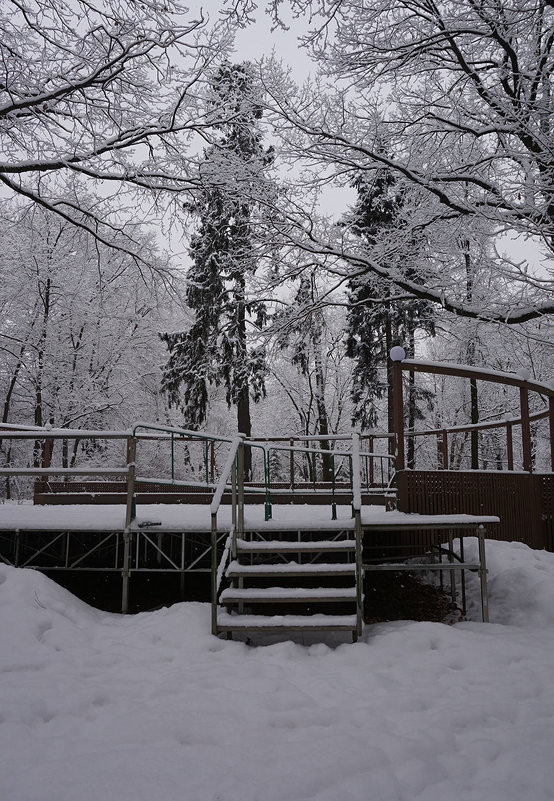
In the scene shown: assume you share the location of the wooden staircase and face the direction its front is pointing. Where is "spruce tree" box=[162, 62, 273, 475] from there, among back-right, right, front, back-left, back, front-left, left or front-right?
back

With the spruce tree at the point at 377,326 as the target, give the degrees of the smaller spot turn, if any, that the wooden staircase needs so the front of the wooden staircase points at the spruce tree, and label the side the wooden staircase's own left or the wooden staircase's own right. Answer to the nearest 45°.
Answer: approximately 180°

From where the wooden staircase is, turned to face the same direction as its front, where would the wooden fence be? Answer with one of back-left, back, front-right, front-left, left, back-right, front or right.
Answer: back-left

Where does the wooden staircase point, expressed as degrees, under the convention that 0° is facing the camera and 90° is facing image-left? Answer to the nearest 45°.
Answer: approximately 0°
